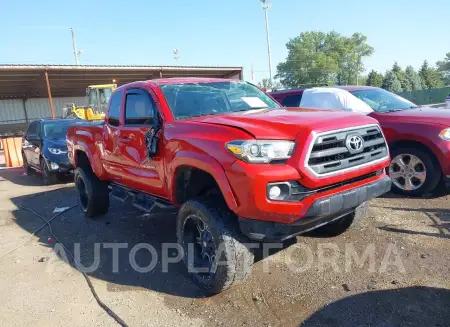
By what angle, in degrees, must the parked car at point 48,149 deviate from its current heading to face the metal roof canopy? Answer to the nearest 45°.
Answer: approximately 135° to its left

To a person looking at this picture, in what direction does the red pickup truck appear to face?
facing the viewer and to the right of the viewer

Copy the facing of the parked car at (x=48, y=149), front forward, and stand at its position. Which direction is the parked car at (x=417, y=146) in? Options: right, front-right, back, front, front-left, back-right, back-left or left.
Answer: front

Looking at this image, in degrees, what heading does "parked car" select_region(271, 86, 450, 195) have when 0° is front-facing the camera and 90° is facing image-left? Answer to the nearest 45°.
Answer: approximately 315°

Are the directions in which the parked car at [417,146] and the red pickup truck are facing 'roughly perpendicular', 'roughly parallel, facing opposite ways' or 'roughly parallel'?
roughly parallel

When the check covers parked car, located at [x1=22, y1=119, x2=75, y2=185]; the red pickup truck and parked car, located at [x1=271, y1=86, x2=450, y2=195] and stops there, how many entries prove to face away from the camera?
0

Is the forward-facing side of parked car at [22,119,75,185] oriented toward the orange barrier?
no

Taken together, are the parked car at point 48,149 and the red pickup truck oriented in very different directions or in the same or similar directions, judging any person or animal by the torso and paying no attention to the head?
same or similar directions

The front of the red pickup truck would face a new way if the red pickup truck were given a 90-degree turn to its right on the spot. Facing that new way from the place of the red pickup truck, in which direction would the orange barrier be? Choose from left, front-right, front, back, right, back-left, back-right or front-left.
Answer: right

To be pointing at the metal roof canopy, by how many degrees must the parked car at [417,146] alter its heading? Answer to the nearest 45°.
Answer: approximately 180°

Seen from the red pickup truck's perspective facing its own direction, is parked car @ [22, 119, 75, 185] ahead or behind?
behind

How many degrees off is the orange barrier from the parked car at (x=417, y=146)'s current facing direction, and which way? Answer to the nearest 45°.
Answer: approximately 135° to its right

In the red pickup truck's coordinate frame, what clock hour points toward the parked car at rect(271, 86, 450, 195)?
The parked car is roughly at 9 o'clock from the red pickup truck.

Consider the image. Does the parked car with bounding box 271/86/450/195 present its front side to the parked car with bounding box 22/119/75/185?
no

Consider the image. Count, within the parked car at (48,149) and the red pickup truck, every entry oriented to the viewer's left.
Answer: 0
